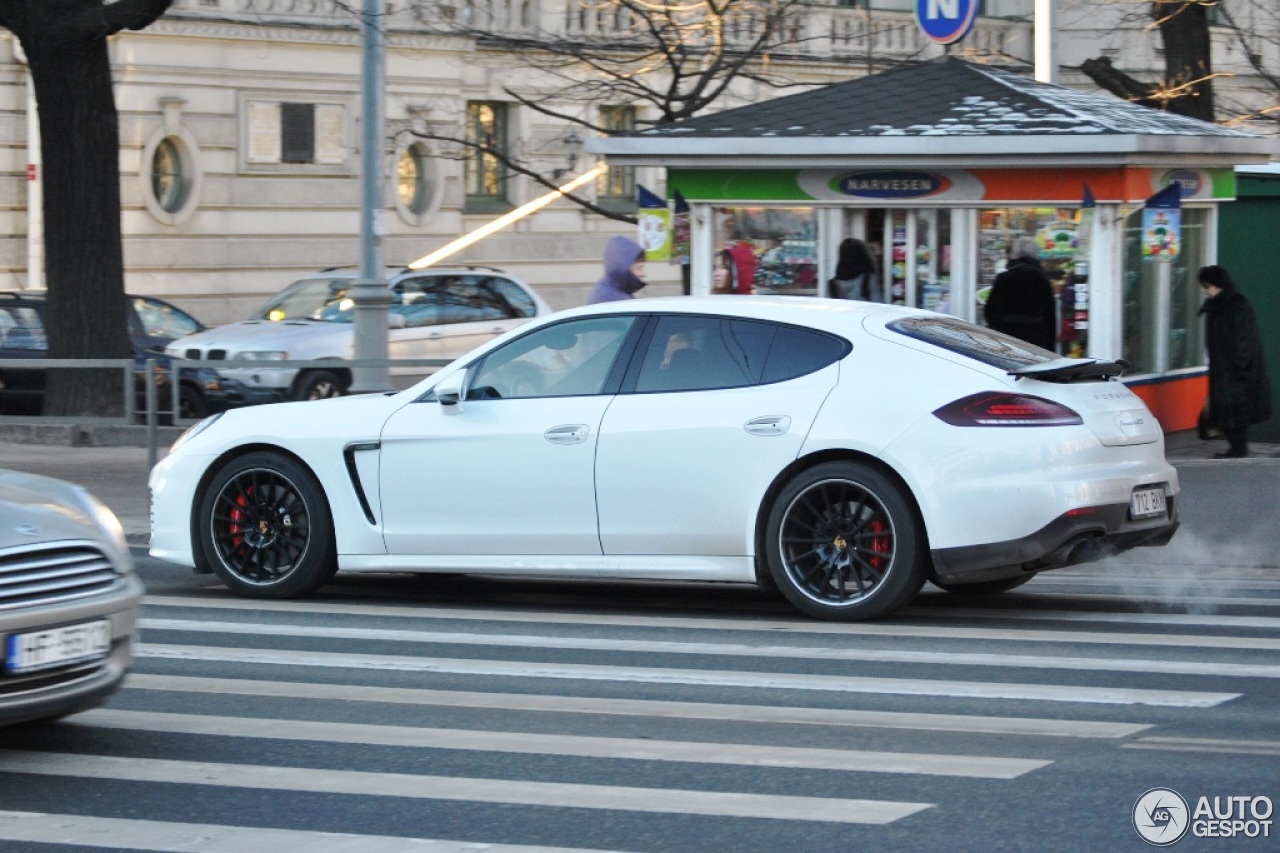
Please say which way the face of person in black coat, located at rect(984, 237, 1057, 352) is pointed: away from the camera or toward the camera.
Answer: away from the camera

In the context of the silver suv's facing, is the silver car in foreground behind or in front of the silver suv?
in front

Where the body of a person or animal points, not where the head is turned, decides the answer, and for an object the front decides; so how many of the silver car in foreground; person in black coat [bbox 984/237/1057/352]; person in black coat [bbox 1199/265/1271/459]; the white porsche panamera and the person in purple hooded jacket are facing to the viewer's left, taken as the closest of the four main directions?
2

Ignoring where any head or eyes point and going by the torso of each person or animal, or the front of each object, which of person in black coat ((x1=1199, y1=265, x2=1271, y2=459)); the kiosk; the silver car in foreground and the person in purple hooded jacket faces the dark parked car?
the person in black coat

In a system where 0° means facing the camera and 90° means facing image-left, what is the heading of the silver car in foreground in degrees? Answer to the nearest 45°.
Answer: approximately 315°

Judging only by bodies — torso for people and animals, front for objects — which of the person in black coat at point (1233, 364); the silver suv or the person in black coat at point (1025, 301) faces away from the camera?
the person in black coat at point (1025, 301)

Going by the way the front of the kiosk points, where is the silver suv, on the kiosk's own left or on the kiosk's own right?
on the kiosk's own right

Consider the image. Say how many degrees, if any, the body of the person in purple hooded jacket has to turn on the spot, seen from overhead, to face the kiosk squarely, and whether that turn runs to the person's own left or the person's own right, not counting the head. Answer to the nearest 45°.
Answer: approximately 45° to the person's own left

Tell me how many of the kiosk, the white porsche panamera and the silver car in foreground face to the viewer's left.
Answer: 1

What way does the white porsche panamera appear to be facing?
to the viewer's left

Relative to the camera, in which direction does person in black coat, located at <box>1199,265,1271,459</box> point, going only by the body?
to the viewer's left

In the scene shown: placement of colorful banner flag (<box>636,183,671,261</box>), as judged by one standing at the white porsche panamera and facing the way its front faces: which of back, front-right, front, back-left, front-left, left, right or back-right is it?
right

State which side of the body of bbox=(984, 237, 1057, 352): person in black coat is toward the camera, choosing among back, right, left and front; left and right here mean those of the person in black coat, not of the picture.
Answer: back
